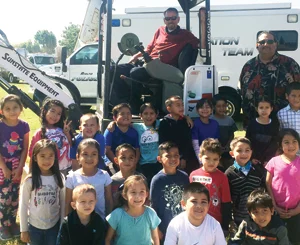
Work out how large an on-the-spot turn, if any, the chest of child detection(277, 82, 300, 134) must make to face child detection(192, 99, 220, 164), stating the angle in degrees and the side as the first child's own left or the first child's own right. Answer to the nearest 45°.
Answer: approximately 90° to the first child's own right

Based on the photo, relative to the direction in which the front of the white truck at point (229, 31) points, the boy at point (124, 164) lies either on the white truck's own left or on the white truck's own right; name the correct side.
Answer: on the white truck's own left

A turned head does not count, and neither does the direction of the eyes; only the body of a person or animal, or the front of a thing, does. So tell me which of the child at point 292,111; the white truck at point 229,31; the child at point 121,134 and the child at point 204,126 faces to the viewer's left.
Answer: the white truck

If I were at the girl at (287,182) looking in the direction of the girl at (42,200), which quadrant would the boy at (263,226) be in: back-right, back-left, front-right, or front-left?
front-left

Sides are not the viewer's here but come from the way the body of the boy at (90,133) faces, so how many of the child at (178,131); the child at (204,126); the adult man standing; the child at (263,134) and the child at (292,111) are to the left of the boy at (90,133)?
5

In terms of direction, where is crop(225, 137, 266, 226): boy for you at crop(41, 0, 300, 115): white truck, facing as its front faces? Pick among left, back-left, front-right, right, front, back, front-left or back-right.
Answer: left

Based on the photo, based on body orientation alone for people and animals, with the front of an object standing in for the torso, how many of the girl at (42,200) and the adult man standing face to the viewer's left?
0

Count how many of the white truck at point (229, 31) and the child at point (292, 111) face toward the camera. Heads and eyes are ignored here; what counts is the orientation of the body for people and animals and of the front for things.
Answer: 1

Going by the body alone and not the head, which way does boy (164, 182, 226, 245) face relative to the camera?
toward the camera

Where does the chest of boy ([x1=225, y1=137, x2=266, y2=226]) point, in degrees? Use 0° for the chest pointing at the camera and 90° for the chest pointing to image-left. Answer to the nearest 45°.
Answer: approximately 0°

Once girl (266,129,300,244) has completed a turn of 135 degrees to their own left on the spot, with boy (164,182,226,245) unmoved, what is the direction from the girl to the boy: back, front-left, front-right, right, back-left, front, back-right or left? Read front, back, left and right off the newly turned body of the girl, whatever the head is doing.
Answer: back

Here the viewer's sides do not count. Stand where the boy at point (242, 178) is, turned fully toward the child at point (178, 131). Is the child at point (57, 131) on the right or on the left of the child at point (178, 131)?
left

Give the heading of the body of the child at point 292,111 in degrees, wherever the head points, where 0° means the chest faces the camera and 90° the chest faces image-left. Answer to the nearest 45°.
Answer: approximately 0°

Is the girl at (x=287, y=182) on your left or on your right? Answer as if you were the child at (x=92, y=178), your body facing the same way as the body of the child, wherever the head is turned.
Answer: on your left

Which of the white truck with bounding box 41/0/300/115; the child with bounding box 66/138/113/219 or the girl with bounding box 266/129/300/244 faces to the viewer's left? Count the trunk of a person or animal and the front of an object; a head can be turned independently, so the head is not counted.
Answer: the white truck
